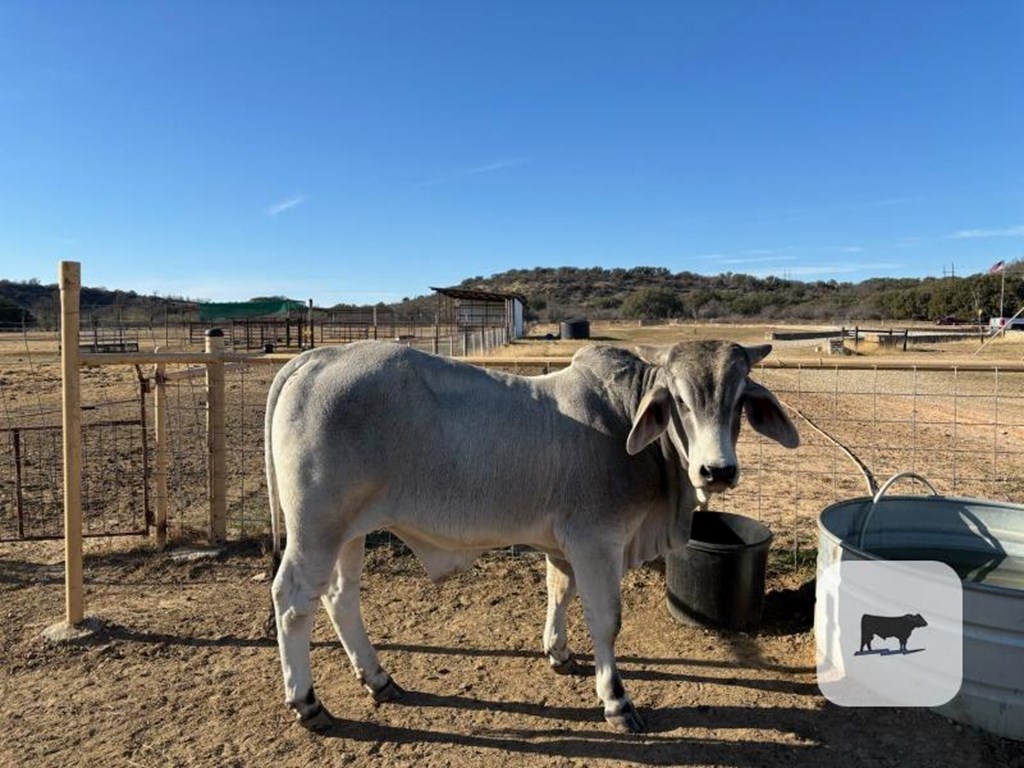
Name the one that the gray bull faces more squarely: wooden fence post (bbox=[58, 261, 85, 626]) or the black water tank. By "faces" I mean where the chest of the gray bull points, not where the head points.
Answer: the black water tank

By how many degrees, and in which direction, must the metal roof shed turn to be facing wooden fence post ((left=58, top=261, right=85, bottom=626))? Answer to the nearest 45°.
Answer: approximately 45° to its left

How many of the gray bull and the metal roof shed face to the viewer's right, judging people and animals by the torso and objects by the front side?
1

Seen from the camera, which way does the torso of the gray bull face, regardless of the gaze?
to the viewer's right

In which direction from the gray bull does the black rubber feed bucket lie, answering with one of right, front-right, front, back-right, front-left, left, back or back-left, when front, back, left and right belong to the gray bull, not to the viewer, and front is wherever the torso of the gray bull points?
front-left

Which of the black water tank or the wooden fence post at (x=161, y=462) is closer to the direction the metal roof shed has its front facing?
the wooden fence post

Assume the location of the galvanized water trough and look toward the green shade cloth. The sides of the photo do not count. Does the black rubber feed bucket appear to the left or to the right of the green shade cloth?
left

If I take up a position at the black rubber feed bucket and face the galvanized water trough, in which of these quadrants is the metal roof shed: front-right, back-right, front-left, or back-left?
back-left

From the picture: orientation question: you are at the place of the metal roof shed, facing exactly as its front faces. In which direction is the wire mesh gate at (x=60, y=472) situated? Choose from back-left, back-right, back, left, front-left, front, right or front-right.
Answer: front-left

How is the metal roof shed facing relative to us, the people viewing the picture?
facing the viewer and to the left of the viewer

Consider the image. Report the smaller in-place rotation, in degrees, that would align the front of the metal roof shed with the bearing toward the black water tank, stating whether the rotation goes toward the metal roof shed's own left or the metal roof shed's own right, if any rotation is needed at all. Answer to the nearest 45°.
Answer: approximately 135° to the metal roof shed's own left
